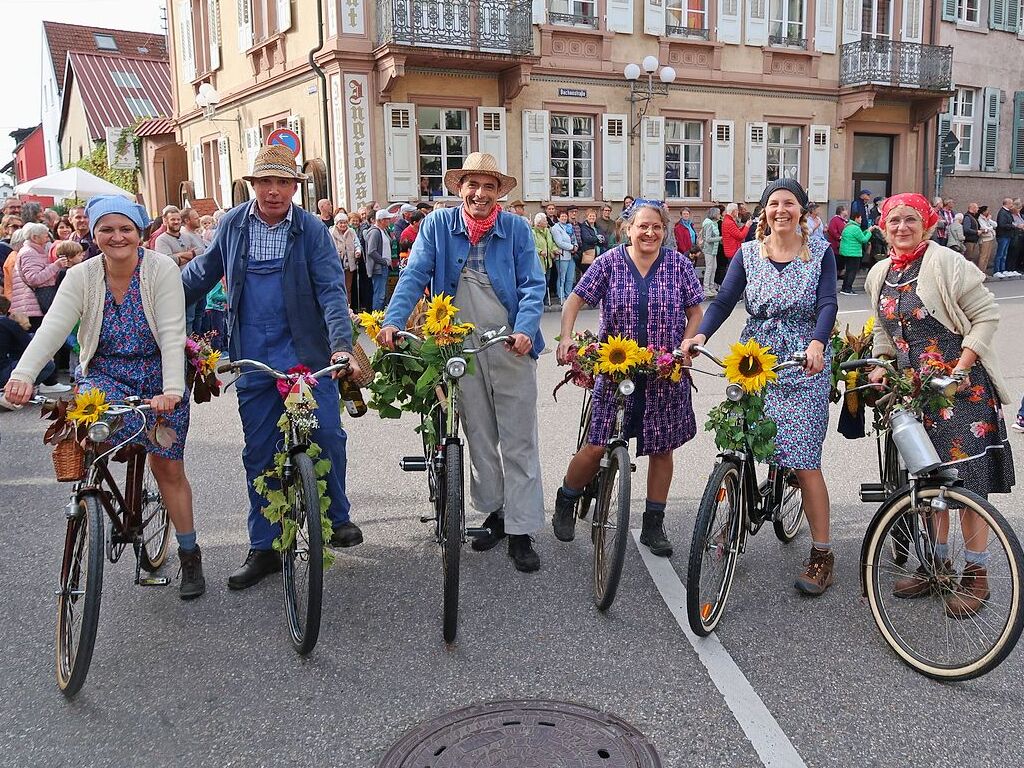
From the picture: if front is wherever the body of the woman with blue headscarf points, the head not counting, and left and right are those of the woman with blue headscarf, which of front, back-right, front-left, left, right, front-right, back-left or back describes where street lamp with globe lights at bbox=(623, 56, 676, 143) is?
back-left

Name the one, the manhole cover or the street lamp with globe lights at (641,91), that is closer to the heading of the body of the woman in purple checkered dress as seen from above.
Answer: the manhole cover

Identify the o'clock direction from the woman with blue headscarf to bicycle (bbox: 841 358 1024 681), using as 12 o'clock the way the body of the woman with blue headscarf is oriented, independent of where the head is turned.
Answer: The bicycle is roughly at 10 o'clock from the woman with blue headscarf.

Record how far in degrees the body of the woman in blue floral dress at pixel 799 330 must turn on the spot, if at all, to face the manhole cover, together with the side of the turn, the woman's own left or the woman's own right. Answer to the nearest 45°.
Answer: approximately 45° to the woman's own right

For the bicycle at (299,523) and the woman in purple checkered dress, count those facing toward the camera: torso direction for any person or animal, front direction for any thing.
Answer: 2

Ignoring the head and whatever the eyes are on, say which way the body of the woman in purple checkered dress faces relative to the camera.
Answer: toward the camera

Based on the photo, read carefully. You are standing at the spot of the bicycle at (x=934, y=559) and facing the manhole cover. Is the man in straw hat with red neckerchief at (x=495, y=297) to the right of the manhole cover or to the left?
right

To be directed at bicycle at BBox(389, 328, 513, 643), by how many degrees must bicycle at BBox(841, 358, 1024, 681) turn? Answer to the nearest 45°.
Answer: approximately 135° to its right

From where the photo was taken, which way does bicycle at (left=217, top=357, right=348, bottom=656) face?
toward the camera

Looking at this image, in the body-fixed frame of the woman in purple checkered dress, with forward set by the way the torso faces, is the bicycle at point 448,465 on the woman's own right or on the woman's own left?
on the woman's own right

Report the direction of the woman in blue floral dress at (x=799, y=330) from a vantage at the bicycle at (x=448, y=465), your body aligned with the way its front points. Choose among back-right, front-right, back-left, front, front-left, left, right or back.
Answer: left

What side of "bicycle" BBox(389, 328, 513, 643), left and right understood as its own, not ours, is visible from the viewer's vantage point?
front

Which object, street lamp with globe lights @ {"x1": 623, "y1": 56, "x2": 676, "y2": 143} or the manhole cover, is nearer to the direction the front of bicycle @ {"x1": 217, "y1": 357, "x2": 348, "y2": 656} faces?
the manhole cover
